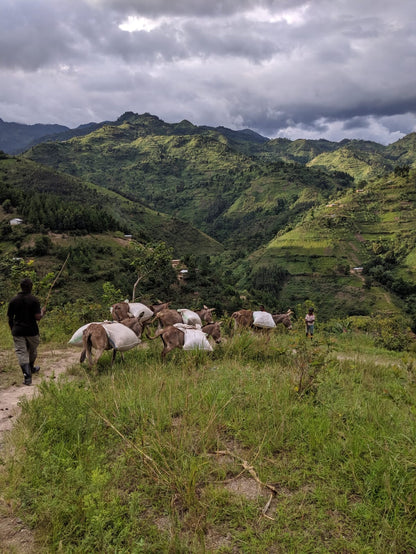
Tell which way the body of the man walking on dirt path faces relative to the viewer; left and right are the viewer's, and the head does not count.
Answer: facing away from the viewer and to the right of the viewer

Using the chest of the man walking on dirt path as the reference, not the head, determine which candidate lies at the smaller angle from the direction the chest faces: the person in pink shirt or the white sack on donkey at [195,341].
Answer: the person in pink shirt

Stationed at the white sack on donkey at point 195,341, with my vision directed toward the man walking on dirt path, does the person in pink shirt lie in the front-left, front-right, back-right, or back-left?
back-right

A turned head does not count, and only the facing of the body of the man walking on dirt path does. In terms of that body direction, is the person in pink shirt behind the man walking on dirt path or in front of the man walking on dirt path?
in front

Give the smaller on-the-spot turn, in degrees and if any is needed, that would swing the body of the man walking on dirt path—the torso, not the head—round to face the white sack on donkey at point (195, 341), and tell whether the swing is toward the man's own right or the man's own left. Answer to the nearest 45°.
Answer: approximately 45° to the man's own right
